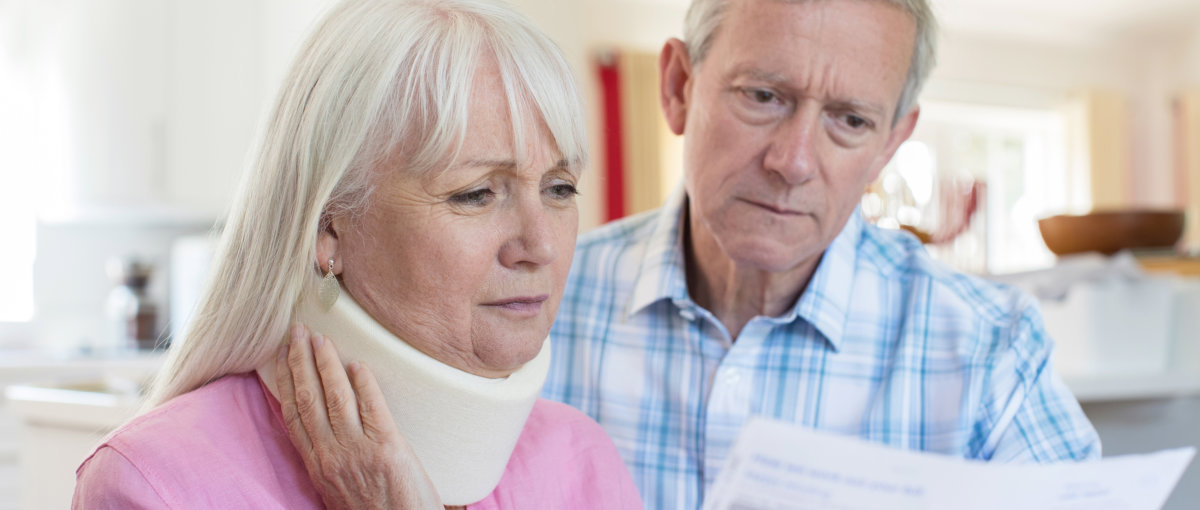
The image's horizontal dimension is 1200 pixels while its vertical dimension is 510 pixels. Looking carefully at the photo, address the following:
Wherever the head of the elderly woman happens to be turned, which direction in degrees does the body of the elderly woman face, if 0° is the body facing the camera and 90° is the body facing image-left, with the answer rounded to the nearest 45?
approximately 315°

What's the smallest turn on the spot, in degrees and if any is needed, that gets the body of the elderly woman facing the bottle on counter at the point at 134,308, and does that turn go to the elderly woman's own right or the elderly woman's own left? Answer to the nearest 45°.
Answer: approximately 135° to the elderly woman's own left

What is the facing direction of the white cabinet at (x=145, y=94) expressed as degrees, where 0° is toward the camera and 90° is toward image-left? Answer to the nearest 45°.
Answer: approximately 0°

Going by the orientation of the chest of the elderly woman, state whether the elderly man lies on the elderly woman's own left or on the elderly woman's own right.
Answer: on the elderly woman's own left

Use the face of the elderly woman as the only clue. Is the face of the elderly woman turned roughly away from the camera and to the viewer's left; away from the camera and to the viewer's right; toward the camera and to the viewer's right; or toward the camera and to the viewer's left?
toward the camera and to the viewer's right

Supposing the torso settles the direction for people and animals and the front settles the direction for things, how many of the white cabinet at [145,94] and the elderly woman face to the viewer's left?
0

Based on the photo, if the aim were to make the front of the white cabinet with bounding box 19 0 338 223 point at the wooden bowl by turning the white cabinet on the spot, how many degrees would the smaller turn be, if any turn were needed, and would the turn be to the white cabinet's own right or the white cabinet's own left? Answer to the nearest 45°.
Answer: approximately 45° to the white cabinet's own left

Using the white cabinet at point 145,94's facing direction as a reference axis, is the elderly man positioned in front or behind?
in front
